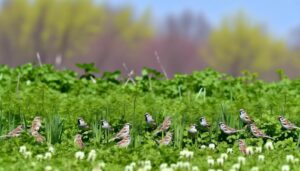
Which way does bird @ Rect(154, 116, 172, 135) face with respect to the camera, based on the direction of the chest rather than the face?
to the viewer's right

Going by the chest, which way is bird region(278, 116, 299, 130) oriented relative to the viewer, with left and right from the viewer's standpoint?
facing to the left of the viewer

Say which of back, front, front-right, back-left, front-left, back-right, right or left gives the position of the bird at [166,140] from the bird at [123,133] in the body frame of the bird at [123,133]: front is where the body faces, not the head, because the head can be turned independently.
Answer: front

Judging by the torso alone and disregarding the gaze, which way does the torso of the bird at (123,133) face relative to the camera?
to the viewer's right

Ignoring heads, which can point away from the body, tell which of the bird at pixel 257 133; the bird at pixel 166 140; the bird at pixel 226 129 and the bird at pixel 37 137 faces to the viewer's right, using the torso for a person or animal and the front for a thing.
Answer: the bird at pixel 166 140

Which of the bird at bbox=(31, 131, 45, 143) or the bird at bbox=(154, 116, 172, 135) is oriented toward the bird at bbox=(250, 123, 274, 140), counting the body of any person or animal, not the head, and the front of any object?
the bird at bbox=(154, 116, 172, 135)

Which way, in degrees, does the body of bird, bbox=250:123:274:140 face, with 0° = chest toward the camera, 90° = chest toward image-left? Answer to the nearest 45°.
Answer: approximately 90°

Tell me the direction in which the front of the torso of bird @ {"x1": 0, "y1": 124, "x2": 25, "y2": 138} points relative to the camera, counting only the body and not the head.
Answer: to the viewer's right

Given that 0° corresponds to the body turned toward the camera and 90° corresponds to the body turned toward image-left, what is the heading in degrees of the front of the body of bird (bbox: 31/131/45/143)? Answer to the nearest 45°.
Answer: approximately 90°

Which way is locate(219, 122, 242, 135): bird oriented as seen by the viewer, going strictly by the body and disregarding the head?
to the viewer's left

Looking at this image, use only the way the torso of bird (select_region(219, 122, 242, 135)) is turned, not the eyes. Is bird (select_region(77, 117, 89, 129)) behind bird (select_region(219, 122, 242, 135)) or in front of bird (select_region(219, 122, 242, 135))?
in front
